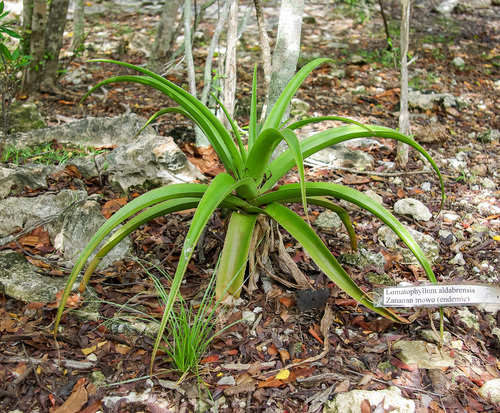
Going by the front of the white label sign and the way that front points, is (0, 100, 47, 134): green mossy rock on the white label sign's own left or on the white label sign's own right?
on the white label sign's own right

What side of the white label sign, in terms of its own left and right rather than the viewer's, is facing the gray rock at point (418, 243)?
back

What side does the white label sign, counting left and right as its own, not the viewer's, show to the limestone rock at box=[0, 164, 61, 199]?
right

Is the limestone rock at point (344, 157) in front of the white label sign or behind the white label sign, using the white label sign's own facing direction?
behind

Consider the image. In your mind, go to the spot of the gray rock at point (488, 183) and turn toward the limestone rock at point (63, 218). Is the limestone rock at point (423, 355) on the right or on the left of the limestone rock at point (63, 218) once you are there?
left

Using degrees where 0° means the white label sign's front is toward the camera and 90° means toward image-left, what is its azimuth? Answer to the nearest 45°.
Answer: approximately 0°

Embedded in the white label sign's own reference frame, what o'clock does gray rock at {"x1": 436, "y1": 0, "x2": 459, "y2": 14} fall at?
The gray rock is roughly at 6 o'clock from the white label sign.

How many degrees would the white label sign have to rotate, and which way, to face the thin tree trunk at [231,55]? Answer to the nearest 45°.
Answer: approximately 135° to its right
